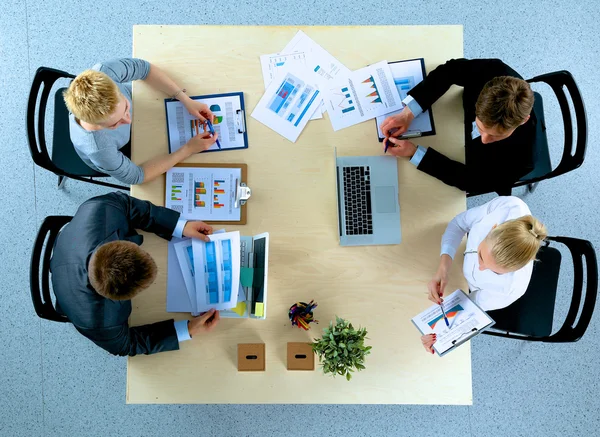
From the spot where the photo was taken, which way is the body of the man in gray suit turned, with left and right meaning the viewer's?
facing to the right of the viewer

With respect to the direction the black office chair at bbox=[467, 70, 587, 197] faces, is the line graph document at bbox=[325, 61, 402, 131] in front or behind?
in front

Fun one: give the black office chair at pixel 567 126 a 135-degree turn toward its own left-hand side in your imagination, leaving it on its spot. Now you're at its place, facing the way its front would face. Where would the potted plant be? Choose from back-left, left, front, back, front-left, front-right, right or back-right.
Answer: right

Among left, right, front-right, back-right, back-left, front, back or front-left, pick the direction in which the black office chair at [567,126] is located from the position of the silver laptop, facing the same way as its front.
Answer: front

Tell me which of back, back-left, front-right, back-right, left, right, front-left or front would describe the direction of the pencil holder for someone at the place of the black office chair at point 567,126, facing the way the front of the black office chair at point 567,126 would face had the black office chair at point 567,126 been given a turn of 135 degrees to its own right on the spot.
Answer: back

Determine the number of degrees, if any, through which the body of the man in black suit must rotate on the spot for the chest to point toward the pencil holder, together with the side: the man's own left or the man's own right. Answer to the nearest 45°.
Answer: approximately 45° to the man's own left

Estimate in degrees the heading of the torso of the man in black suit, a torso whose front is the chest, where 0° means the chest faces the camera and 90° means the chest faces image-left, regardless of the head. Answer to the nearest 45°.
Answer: approximately 90°

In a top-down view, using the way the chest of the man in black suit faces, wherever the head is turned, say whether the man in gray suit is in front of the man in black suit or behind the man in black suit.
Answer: in front

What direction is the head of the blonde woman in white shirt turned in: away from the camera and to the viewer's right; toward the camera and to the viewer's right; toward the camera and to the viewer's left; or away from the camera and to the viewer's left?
toward the camera and to the viewer's left

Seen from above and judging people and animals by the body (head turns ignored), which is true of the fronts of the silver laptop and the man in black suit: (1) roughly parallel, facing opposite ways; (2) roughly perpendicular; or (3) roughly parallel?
roughly parallel, facing opposite ways

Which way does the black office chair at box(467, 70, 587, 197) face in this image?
to the viewer's left

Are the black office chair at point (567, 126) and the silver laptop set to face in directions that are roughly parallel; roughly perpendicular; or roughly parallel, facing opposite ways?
roughly parallel, facing opposite ways

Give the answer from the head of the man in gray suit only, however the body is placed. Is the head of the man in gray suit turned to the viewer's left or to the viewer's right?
to the viewer's right

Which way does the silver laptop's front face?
to the viewer's right
